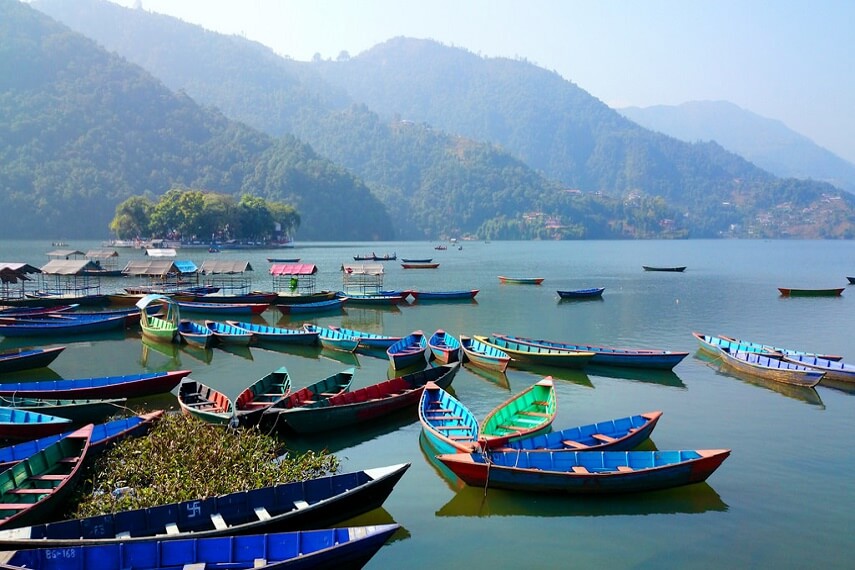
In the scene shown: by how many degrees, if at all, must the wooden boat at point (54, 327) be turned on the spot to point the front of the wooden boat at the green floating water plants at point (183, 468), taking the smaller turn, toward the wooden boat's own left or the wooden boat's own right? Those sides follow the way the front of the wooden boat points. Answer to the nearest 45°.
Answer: approximately 90° to the wooden boat's own right

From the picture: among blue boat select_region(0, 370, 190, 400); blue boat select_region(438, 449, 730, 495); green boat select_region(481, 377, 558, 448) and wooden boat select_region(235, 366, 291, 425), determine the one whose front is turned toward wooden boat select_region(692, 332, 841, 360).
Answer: blue boat select_region(0, 370, 190, 400)

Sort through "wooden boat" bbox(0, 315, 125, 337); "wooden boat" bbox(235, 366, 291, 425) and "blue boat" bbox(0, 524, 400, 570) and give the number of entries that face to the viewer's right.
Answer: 2

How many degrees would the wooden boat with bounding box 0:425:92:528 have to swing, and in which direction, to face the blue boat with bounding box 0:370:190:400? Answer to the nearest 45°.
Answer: approximately 45° to its left

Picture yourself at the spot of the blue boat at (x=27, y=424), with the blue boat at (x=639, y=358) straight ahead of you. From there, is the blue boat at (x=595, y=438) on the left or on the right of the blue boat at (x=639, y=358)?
right

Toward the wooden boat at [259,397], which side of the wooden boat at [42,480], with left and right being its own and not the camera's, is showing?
front

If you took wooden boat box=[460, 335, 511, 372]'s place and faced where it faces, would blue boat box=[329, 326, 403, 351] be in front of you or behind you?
behind

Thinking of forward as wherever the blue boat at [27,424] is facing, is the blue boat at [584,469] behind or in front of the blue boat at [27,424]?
in front

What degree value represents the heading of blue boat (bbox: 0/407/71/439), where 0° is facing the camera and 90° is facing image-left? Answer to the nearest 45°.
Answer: approximately 270°

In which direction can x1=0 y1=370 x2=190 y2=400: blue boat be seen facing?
to the viewer's right

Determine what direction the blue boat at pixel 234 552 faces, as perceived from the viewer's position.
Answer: facing to the right of the viewer

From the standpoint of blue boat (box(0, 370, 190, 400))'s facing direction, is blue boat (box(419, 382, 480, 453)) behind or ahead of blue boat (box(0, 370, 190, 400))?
ahead

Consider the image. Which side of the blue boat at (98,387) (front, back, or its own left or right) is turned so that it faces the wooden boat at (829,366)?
front

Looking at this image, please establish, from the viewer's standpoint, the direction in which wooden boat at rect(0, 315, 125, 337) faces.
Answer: facing to the right of the viewer
